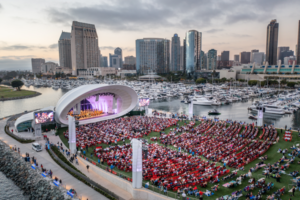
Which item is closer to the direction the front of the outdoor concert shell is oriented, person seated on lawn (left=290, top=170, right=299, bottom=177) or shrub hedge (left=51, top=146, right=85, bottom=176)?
the person seated on lawn

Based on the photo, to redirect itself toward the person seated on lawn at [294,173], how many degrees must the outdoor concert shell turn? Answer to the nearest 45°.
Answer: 0° — it already faces them

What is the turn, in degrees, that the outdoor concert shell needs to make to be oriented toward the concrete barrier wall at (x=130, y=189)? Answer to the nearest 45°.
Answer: approximately 45° to its right

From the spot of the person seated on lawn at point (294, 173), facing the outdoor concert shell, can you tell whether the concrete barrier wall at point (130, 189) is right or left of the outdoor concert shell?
left

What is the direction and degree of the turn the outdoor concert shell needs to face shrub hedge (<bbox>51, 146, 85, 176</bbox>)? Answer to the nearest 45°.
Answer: approximately 45° to its right

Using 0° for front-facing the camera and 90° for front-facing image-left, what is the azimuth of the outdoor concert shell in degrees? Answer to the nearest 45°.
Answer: approximately 315°

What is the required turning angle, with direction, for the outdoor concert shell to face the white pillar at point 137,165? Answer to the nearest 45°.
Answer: approximately 45° to its right
